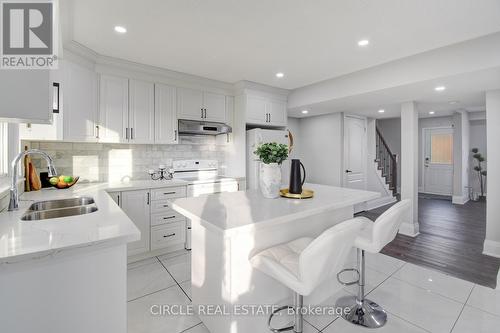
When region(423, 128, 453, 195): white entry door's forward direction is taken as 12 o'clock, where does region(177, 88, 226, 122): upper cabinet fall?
The upper cabinet is roughly at 1 o'clock from the white entry door.

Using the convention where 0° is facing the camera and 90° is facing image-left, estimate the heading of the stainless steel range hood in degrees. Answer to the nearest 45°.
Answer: approximately 315°

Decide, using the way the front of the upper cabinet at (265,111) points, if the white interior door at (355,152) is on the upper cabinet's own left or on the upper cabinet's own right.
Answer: on the upper cabinet's own left

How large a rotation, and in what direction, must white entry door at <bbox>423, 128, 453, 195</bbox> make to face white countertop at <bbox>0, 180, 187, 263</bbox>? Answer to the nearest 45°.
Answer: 0° — it already faces it

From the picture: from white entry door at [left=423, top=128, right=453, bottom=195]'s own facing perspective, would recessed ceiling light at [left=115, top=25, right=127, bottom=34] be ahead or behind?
ahead

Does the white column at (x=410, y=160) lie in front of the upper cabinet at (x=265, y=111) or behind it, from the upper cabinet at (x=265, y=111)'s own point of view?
in front

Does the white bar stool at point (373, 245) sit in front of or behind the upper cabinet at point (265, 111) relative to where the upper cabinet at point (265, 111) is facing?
in front

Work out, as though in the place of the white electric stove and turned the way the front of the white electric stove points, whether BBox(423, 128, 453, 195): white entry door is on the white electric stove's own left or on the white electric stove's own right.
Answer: on the white electric stove's own left
